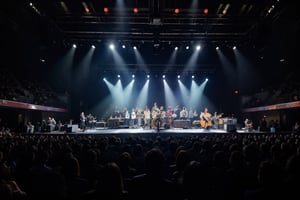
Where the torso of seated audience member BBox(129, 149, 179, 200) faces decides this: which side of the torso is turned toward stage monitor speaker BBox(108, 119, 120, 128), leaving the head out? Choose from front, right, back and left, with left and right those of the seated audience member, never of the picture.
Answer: front

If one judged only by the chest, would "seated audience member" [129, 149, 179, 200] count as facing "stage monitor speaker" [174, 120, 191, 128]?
yes

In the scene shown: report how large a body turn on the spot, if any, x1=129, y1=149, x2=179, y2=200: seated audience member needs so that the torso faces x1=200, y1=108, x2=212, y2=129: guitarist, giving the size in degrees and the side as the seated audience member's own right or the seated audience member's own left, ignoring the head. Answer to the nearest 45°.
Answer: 0° — they already face them

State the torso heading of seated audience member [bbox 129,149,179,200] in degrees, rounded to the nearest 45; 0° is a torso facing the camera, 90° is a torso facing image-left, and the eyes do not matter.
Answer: approximately 180°
